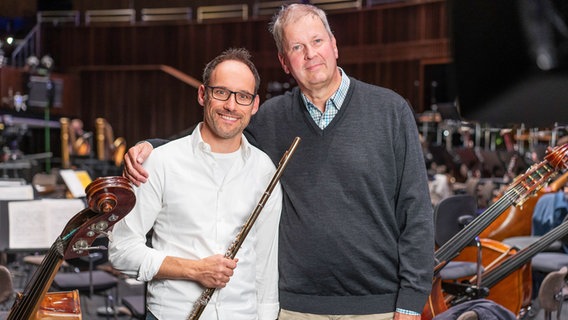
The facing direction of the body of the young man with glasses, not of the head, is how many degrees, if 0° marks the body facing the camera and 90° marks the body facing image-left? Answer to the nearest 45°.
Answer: approximately 0°

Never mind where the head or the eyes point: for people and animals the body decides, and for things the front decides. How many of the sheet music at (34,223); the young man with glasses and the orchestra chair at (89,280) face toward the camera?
2

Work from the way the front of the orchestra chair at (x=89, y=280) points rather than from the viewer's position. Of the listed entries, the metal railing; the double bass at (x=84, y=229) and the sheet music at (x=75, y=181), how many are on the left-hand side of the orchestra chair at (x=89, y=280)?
1

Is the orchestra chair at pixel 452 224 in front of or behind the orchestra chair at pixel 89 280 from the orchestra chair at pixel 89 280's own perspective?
behind

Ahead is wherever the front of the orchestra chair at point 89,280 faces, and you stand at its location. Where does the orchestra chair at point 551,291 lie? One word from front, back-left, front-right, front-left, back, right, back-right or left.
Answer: right

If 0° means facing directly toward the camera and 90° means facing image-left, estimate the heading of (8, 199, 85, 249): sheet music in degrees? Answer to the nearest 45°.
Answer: approximately 0°

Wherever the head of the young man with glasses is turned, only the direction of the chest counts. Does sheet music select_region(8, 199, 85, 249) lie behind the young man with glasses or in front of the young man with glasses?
behind

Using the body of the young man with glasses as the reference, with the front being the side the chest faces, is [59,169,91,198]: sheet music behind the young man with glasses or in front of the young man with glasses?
behind

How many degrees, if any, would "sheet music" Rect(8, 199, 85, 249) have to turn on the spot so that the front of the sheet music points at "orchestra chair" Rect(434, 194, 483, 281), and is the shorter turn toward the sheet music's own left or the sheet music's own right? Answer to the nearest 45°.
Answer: approximately 90° to the sheet music's own left

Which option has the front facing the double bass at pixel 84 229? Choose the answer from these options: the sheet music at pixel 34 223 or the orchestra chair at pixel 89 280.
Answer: the sheet music

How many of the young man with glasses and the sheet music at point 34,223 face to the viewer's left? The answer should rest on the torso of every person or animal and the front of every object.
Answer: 0
